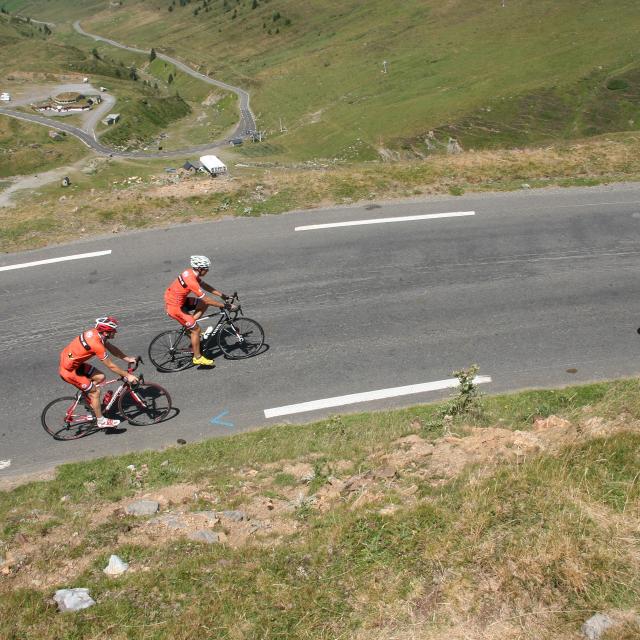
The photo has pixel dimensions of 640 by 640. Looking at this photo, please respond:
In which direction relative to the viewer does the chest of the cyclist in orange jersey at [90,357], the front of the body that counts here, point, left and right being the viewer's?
facing to the right of the viewer

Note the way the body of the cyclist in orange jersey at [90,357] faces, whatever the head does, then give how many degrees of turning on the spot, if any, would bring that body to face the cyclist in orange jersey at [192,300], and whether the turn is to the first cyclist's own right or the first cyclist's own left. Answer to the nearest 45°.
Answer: approximately 45° to the first cyclist's own left

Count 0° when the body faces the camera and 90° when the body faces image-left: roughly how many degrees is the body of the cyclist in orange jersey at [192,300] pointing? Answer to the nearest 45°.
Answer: approximately 270°

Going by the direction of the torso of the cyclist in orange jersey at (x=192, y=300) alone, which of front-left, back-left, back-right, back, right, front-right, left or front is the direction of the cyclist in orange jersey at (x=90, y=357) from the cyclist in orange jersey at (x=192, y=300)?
back-right

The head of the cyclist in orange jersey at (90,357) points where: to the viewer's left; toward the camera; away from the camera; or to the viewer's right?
to the viewer's right

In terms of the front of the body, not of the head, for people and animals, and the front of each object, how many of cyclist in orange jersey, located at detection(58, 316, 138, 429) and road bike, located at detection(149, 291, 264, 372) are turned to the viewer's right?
2

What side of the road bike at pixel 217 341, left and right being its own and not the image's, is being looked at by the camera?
right

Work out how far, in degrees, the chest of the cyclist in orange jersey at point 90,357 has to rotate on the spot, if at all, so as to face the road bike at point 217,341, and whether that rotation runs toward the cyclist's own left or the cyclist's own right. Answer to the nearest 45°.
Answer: approximately 45° to the cyclist's own left

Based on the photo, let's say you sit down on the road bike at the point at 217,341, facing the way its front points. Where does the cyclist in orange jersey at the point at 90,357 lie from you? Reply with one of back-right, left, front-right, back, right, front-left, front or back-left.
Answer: back-right
